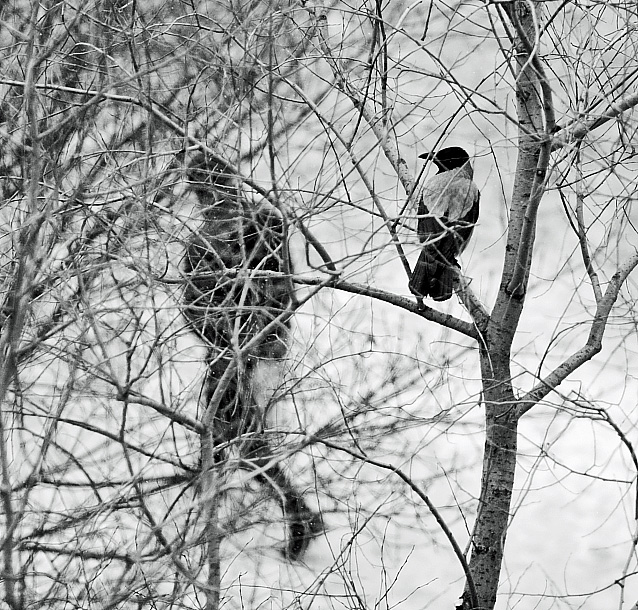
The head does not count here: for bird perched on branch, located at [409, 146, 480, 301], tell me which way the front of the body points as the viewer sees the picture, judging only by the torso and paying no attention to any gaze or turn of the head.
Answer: away from the camera
